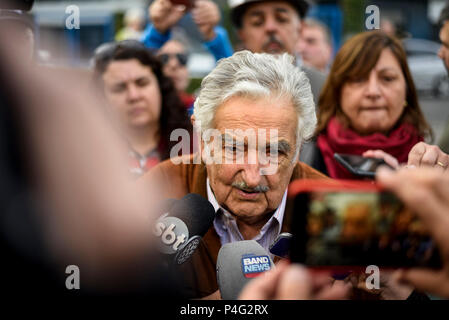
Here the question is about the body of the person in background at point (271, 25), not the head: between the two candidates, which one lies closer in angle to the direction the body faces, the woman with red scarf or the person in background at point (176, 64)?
the woman with red scarf

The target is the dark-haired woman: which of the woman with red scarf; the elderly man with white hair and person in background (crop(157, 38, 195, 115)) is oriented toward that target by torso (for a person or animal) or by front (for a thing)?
the person in background

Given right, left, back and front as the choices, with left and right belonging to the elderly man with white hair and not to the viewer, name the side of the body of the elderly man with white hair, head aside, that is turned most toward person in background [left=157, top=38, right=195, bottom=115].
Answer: back

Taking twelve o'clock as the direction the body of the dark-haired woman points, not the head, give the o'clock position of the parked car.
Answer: The parked car is roughly at 7 o'clock from the dark-haired woman.

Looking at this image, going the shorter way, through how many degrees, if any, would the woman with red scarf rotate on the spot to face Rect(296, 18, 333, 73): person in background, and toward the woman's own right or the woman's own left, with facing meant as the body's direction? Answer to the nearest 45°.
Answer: approximately 180°

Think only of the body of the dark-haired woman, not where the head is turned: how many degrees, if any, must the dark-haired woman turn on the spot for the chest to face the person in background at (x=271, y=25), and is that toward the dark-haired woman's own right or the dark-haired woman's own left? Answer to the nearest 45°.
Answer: approximately 90° to the dark-haired woman's own left

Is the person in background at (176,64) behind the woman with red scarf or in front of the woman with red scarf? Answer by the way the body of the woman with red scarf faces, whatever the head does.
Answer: behind
